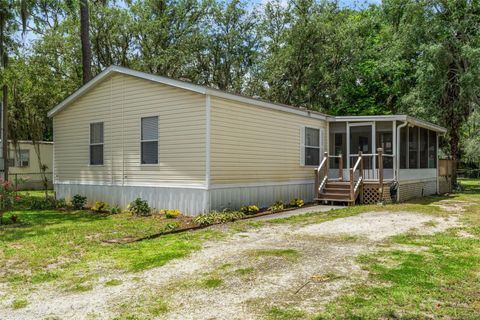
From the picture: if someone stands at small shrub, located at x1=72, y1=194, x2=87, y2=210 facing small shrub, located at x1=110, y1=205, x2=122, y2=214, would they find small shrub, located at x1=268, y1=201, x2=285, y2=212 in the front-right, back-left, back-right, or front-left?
front-left

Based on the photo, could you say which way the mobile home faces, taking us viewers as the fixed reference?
facing the viewer and to the right of the viewer

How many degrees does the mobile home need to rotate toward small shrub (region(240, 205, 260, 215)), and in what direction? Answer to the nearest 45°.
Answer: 0° — it already faces it

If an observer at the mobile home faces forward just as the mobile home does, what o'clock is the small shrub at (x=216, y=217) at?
The small shrub is roughly at 1 o'clock from the mobile home.

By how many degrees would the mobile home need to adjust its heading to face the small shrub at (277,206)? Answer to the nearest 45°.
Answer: approximately 45° to its left

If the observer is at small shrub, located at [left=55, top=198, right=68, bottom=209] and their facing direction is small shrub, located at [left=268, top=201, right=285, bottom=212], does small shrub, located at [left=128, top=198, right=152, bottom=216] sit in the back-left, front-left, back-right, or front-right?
front-right

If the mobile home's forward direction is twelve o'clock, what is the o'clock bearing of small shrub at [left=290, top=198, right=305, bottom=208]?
The small shrub is roughly at 10 o'clock from the mobile home.

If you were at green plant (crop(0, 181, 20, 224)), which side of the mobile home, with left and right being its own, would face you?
right
